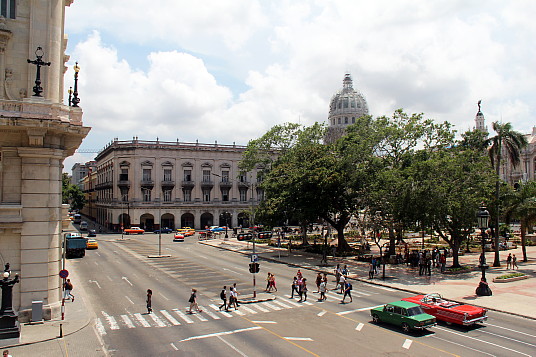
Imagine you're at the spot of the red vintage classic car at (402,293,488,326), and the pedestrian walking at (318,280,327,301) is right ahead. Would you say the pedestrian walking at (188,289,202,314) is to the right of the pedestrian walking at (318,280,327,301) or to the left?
left

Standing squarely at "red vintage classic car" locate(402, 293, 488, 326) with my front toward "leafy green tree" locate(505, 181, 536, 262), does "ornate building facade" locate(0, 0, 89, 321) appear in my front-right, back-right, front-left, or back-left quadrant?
back-left

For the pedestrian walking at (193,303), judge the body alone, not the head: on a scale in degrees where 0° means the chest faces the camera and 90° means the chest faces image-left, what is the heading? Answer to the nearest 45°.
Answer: approximately 270°

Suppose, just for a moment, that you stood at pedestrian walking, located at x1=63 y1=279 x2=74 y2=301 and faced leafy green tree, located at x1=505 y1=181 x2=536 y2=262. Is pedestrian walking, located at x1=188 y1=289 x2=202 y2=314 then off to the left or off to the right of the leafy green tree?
right

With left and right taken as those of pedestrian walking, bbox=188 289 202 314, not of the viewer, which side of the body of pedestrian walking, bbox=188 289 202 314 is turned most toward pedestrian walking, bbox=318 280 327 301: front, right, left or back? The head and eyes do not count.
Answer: front

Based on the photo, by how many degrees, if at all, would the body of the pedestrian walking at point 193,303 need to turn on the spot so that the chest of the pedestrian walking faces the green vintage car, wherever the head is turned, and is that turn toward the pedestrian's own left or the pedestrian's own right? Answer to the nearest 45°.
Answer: approximately 45° to the pedestrian's own right
